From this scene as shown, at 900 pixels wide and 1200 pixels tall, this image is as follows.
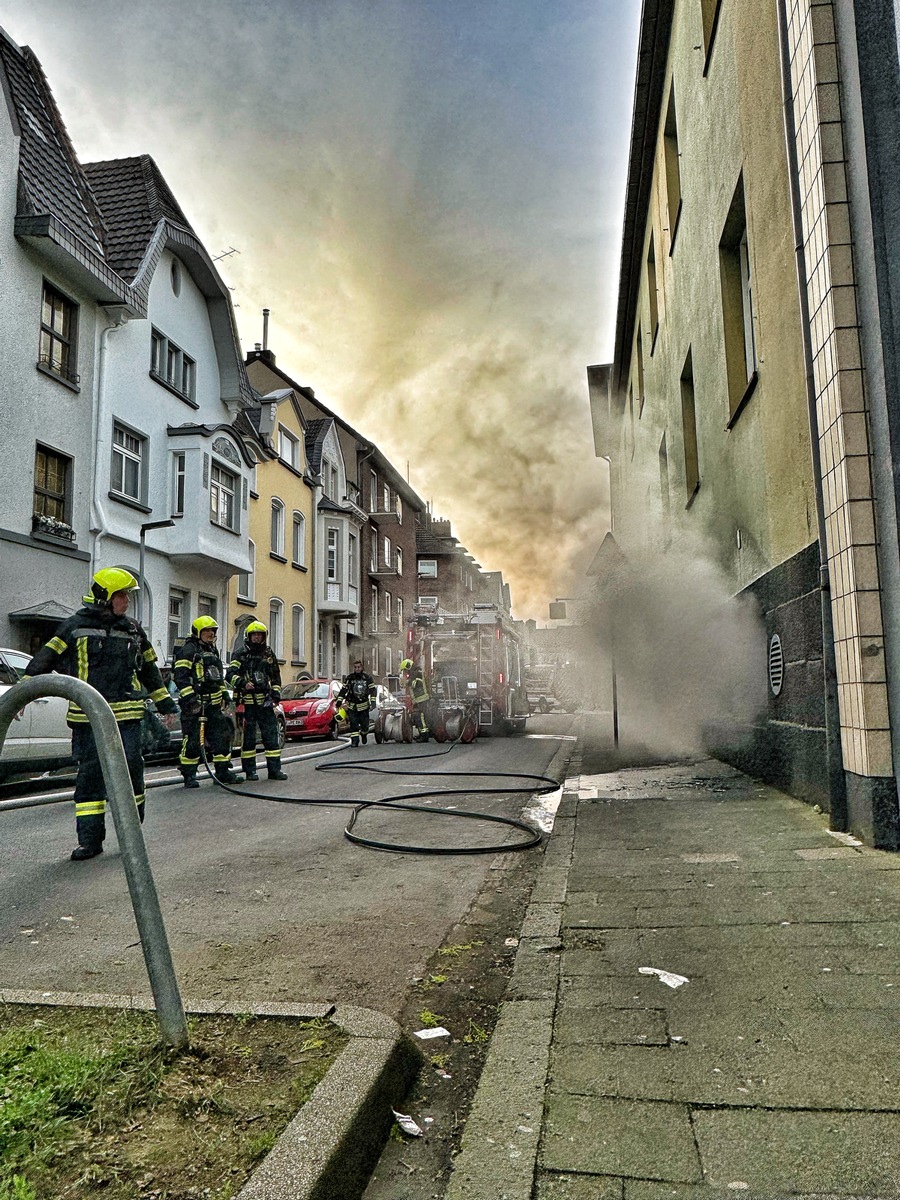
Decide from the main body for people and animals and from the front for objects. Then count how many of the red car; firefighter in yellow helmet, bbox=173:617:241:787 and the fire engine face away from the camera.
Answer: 1

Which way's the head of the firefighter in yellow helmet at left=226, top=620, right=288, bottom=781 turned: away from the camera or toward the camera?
toward the camera

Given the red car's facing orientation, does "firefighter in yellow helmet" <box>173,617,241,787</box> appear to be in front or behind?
in front

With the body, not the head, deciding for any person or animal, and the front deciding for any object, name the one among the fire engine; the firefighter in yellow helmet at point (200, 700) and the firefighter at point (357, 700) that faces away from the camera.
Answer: the fire engine

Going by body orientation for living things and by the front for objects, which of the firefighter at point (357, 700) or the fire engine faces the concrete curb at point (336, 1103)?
the firefighter

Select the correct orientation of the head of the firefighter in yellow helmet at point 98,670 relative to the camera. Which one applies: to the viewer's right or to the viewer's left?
to the viewer's right

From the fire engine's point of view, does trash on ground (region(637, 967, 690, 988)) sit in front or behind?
behind

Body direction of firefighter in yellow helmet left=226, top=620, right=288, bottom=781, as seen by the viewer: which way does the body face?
toward the camera

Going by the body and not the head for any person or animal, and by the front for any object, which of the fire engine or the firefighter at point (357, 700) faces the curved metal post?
the firefighter

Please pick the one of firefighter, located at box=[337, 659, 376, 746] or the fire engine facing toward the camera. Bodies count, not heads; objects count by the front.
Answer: the firefighter

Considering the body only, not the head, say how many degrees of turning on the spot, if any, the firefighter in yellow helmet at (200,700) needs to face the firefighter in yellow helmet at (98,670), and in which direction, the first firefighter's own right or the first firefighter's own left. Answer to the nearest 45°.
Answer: approximately 45° to the first firefighter's own right

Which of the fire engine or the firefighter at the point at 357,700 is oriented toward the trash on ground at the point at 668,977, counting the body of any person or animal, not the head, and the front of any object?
the firefighter

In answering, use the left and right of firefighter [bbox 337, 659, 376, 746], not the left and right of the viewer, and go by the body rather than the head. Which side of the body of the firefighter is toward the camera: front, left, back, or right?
front

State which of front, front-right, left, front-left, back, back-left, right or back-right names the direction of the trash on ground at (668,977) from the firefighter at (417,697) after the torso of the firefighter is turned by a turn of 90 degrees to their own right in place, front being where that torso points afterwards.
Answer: back

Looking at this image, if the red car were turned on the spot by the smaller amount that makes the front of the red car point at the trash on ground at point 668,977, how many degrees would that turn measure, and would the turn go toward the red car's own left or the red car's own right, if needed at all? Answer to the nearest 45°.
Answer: approximately 45° to the red car's own left

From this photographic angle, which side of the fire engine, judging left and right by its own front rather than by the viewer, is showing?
back
